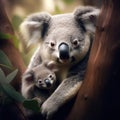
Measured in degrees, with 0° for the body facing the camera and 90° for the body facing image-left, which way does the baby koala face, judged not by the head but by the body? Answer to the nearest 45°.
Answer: approximately 315°

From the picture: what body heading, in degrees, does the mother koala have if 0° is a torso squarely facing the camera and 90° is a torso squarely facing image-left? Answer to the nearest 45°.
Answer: approximately 0°

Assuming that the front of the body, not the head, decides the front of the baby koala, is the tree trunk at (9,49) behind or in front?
behind
